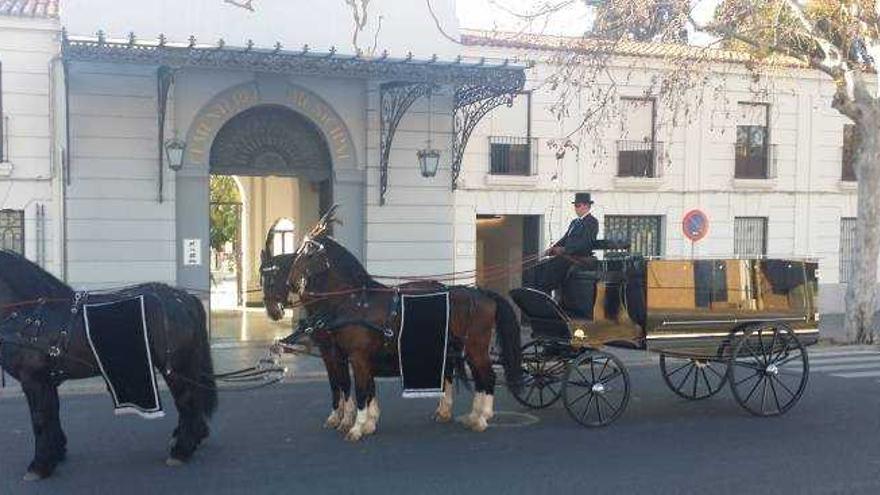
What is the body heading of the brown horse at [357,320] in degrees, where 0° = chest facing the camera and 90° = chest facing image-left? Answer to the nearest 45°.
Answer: approximately 90°

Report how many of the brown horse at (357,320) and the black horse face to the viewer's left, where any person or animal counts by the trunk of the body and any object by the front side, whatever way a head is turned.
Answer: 2

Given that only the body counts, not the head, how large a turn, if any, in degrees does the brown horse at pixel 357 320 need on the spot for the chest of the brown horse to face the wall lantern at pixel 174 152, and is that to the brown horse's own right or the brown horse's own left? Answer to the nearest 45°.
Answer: approximately 45° to the brown horse's own right

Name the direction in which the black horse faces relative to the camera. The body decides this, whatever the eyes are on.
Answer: to the viewer's left

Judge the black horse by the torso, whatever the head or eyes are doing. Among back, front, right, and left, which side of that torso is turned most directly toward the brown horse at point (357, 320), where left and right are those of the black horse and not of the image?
back

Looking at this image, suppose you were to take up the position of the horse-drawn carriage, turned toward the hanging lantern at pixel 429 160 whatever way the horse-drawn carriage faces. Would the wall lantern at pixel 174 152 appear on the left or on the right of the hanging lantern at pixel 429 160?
left

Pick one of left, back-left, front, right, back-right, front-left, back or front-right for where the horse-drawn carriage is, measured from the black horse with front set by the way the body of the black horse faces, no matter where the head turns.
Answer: back

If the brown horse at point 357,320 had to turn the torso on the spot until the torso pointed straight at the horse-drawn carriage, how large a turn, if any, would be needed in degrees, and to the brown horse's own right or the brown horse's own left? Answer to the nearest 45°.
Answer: approximately 180°

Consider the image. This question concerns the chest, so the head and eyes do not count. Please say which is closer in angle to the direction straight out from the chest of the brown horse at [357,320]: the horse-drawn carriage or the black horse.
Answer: the black horse
